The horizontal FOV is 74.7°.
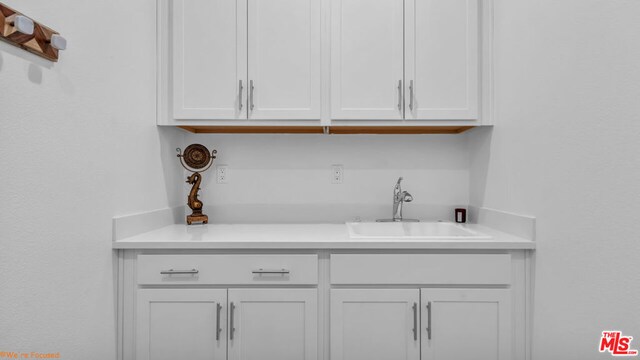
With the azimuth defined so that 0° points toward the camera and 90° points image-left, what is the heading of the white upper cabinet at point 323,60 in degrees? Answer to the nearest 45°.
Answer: approximately 0°

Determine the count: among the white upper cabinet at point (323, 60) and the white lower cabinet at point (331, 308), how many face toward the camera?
2

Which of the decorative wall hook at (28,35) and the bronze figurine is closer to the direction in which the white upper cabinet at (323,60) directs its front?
the decorative wall hook

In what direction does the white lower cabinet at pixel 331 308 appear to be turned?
toward the camera

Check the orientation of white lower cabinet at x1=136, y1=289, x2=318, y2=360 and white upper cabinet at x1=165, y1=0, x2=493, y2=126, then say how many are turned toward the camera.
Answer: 2

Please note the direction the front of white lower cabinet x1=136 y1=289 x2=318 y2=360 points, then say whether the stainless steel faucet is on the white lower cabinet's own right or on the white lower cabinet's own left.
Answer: on the white lower cabinet's own left

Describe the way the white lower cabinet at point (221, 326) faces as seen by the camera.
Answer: facing the viewer
